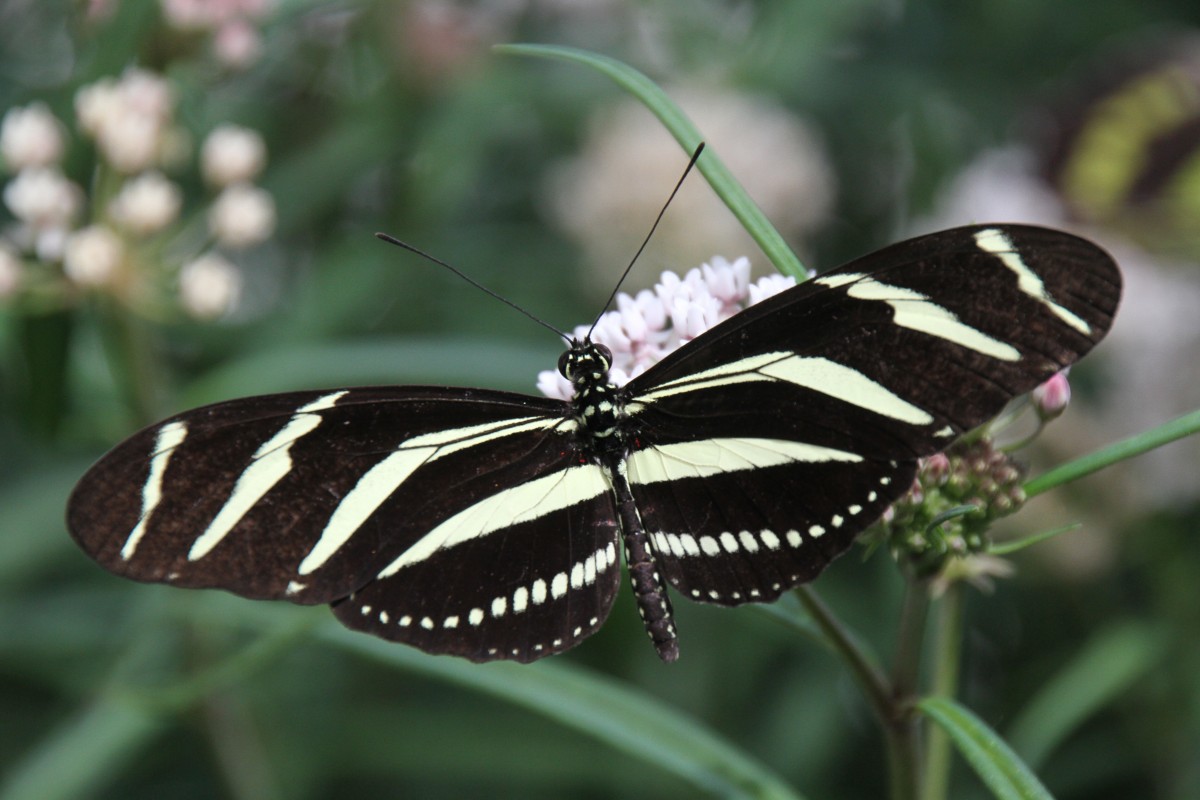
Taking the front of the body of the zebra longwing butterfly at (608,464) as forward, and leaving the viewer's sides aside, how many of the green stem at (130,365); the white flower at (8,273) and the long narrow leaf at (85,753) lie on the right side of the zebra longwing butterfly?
0

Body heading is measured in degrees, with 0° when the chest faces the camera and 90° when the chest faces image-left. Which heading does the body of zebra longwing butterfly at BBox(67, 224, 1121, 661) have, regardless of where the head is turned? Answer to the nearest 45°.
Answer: approximately 180°

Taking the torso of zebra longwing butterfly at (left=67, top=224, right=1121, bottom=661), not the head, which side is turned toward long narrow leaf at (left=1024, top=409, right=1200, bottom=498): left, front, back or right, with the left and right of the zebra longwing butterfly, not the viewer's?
right

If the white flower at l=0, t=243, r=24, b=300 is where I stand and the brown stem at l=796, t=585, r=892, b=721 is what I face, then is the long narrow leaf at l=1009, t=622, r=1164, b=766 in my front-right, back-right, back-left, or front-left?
front-left

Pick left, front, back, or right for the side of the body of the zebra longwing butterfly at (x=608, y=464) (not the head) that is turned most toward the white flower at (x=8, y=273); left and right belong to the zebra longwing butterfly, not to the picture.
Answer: left
